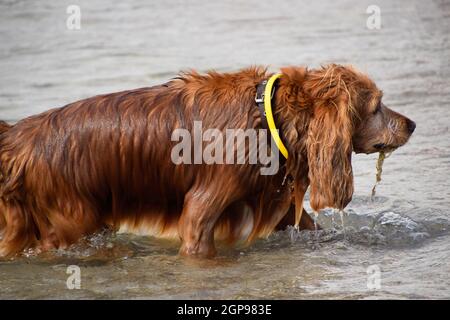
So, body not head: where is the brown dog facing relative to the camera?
to the viewer's right
